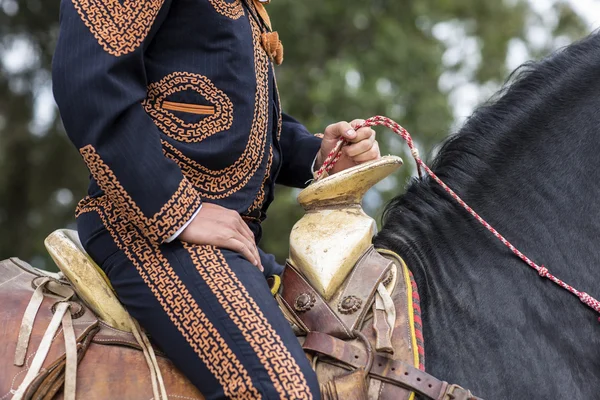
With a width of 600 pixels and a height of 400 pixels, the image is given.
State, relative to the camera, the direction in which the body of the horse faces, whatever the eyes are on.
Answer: to the viewer's right

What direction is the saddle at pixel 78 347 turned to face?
to the viewer's right

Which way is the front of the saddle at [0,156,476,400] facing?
to the viewer's right
